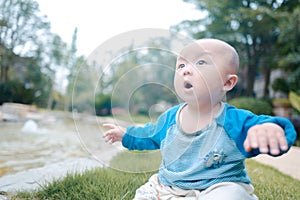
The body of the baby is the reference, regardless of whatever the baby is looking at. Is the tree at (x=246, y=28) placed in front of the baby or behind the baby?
behind

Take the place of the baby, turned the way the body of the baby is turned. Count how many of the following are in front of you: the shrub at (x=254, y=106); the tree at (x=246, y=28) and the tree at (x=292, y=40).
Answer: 0

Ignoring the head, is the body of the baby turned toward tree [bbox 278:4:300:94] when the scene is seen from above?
no

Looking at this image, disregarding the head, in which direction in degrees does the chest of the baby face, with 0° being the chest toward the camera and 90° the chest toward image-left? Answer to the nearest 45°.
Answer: approximately 45°

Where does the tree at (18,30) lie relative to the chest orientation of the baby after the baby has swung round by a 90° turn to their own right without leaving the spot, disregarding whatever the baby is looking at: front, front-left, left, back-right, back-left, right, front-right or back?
front

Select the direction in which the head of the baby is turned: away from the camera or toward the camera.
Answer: toward the camera

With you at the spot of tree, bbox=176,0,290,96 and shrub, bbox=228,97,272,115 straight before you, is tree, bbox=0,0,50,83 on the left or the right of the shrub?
right

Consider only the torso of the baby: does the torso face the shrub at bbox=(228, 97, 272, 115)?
no
